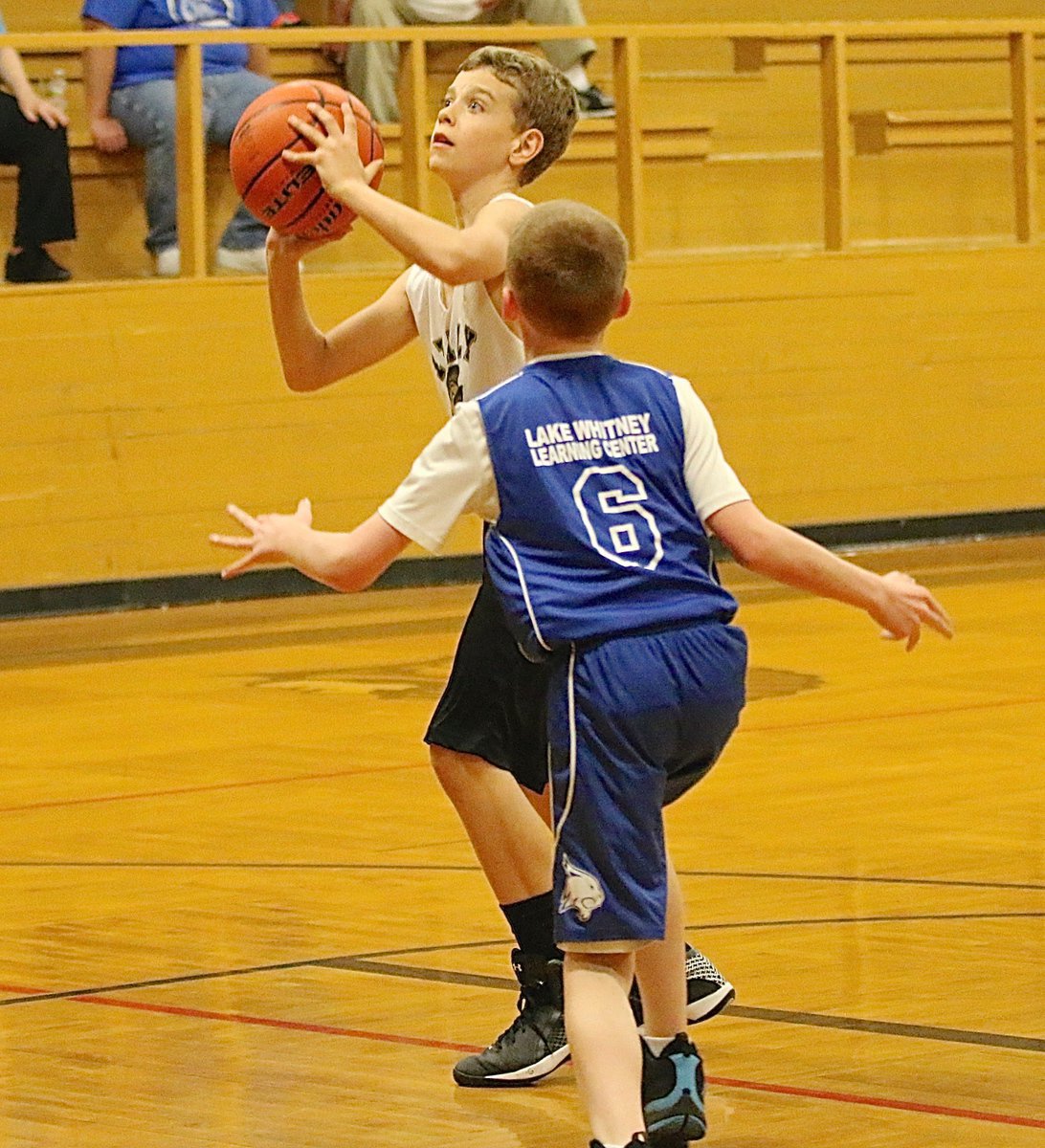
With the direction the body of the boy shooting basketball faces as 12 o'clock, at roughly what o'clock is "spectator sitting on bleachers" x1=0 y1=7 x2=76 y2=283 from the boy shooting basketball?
The spectator sitting on bleachers is roughly at 4 o'clock from the boy shooting basketball.

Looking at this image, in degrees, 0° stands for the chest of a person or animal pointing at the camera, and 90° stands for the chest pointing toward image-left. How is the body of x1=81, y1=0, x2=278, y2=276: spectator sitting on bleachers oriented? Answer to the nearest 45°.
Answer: approximately 0°

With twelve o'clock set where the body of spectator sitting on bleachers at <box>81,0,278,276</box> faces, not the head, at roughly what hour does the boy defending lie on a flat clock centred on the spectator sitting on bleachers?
The boy defending is roughly at 12 o'clock from the spectator sitting on bleachers.

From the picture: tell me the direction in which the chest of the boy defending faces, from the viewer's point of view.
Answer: away from the camera

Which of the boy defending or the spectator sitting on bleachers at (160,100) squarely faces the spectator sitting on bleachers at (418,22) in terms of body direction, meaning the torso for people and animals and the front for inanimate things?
the boy defending

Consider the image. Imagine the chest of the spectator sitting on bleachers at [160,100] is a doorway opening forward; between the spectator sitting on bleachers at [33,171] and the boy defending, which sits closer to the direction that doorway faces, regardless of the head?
the boy defending

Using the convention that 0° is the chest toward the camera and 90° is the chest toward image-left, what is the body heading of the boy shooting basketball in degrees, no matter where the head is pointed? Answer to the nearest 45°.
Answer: approximately 45°

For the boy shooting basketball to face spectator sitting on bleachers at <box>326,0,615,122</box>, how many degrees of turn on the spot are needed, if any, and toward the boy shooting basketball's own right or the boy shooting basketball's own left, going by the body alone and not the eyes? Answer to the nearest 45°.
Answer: approximately 135° to the boy shooting basketball's own right

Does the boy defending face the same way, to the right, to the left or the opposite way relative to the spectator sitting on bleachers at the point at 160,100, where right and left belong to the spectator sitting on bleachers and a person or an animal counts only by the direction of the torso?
the opposite way

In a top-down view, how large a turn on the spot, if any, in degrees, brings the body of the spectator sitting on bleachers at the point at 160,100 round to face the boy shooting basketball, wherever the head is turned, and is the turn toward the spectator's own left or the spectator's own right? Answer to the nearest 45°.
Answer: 0° — they already face them

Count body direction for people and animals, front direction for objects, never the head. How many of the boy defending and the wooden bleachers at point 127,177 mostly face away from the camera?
1

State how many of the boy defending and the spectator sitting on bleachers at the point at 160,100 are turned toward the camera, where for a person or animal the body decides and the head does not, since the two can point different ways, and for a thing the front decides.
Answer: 1

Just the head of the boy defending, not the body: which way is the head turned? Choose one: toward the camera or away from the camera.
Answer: away from the camera

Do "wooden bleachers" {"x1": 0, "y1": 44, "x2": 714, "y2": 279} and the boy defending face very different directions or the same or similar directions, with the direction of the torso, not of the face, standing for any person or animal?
very different directions
